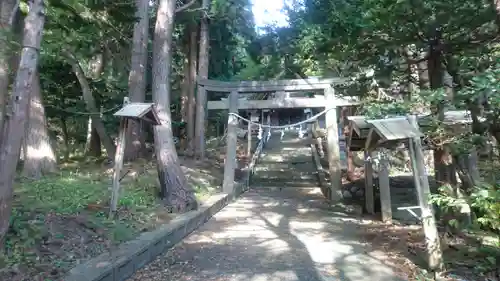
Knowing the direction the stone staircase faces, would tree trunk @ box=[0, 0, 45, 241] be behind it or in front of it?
in front

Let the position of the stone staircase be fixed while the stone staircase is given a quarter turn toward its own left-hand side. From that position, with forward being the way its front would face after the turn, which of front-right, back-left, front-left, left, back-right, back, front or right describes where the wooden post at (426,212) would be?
right

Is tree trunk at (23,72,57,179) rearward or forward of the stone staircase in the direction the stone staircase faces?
forward

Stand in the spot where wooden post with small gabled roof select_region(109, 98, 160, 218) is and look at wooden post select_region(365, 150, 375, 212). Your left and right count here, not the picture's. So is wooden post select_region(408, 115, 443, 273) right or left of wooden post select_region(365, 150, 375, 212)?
right

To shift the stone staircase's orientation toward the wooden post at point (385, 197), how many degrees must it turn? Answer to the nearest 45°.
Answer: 0° — it already faces it

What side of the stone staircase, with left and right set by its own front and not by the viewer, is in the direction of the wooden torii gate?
front

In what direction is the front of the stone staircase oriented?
toward the camera

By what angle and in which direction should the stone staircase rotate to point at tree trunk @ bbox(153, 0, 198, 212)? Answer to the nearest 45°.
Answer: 0° — it already faces it

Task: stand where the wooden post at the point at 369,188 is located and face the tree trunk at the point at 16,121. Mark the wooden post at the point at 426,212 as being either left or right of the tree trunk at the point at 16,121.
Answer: left

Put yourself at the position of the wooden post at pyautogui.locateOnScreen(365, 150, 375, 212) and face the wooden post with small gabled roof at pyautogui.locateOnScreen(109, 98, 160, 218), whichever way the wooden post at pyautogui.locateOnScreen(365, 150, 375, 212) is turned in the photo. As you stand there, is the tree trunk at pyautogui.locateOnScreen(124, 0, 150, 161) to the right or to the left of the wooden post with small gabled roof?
right

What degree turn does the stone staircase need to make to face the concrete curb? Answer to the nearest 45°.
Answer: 0° — it already faces it

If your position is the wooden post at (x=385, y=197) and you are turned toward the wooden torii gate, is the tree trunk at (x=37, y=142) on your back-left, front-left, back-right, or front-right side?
front-left
